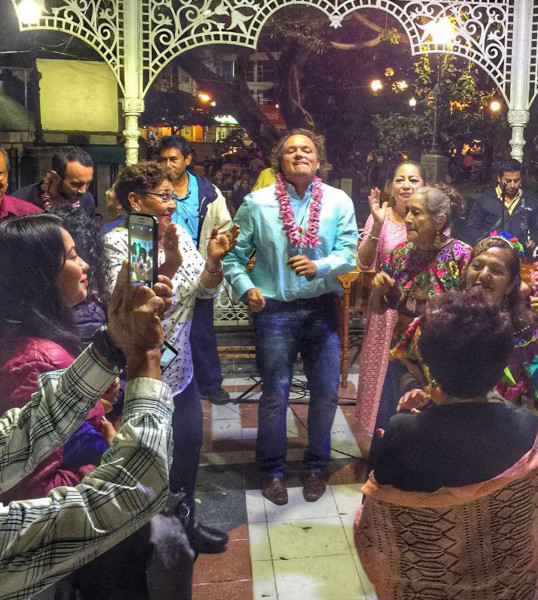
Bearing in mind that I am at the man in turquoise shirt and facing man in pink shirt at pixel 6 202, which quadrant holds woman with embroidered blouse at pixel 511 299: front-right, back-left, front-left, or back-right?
back-left

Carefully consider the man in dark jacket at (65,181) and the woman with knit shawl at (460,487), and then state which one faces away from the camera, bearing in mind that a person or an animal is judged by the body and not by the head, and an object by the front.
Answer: the woman with knit shawl

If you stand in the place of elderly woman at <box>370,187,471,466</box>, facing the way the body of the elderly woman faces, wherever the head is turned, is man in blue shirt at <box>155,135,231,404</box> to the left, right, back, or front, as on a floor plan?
right

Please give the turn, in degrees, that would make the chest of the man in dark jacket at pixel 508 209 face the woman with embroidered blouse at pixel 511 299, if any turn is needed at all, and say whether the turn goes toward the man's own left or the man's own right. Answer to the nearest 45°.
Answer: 0° — they already face them

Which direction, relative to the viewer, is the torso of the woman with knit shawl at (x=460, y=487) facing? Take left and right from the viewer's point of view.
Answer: facing away from the viewer

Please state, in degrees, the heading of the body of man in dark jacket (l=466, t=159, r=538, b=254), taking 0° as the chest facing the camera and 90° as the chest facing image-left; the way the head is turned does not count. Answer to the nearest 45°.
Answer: approximately 0°

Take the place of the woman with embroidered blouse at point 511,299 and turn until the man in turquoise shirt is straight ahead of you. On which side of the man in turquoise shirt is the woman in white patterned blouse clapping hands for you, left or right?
left

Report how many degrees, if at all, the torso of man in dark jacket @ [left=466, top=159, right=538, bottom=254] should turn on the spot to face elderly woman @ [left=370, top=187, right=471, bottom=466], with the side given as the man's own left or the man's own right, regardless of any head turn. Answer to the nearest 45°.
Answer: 0° — they already face them

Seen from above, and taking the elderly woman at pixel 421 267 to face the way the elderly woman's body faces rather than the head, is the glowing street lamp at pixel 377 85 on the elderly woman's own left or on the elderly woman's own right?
on the elderly woman's own right
